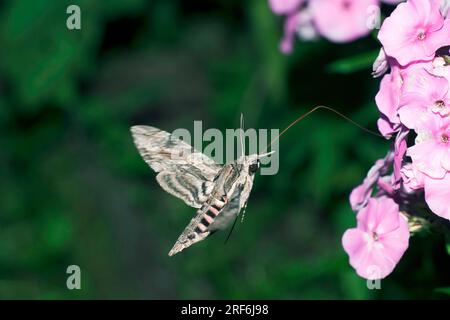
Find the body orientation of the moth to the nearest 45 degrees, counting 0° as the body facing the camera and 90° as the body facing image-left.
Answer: approximately 270°
